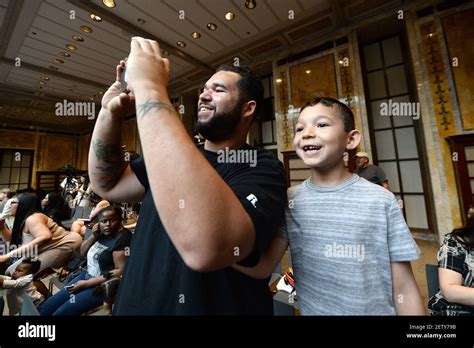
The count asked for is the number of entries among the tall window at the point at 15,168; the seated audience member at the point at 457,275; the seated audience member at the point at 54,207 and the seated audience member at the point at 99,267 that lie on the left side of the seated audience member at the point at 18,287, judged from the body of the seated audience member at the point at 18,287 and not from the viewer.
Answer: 2

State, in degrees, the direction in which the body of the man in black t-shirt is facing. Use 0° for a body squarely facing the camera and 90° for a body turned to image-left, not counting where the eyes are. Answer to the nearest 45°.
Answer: approximately 45°

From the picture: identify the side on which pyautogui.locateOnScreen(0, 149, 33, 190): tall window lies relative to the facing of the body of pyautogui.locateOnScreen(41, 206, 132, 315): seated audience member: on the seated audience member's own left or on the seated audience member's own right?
on the seated audience member's own right

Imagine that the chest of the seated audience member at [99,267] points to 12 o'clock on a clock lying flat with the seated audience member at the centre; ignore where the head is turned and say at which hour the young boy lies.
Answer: The young boy is roughly at 10 o'clock from the seated audience member.

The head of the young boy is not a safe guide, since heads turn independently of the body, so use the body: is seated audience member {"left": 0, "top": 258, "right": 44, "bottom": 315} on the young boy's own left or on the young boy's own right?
on the young boy's own right
